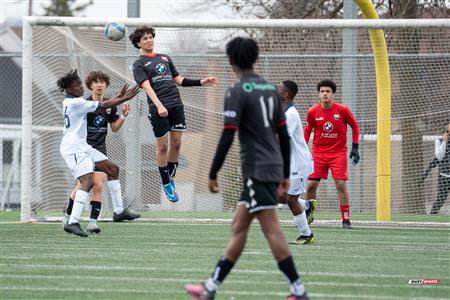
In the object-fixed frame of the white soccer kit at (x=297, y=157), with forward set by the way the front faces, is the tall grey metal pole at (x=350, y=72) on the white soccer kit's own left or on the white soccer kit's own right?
on the white soccer kit's own right

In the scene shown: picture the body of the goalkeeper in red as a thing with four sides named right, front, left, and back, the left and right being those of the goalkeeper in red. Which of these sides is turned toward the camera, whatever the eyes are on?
front

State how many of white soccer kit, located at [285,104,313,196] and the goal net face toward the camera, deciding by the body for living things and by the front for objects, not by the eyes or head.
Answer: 1

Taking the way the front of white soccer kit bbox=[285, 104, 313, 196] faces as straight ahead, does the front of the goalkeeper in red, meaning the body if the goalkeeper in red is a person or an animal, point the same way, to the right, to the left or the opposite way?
to the left

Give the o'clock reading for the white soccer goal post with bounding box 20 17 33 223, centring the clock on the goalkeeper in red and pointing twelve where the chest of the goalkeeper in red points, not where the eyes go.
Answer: The white soccer goal post is roughly at 3 o'clock from the goalkeeper in red.

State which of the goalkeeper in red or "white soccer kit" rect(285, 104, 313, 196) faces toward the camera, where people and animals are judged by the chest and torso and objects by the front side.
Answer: the goalkeeper in red

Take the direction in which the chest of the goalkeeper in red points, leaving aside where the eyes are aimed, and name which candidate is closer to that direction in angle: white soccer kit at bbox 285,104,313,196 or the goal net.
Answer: the white soccer kit

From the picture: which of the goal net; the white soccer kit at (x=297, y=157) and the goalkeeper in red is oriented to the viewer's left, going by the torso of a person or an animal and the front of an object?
the white soccer kit

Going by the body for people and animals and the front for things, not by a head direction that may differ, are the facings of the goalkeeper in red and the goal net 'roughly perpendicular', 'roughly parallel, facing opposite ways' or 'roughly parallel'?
roughly parallel

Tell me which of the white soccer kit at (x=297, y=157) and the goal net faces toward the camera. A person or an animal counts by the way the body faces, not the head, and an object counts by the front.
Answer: the goal net

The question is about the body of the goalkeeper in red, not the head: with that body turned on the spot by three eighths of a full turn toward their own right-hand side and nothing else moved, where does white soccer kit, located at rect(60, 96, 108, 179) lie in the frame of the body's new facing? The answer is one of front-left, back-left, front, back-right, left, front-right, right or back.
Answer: left

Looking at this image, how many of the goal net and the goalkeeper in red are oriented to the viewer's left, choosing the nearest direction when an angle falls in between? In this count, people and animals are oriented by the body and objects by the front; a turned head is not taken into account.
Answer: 0

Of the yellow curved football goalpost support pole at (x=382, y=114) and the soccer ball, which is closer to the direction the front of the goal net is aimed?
the soccer ball
